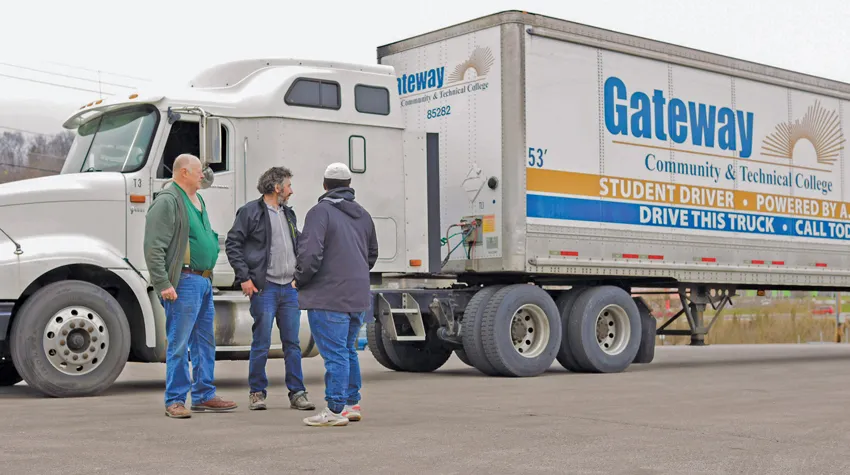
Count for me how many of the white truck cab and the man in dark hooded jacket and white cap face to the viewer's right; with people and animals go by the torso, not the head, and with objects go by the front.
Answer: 0

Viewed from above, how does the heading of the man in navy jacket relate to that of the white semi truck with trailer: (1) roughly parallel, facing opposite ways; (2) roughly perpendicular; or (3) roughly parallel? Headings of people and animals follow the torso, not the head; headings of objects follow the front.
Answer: roughly perpendicular

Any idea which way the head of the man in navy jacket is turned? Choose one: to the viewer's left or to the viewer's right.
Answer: to the viewer's right

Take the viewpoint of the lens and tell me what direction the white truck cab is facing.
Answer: facing the viewer and to the left of the viewer

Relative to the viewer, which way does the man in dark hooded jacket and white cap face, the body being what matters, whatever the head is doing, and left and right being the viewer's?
facing away from the viewer and to the left of the viewer

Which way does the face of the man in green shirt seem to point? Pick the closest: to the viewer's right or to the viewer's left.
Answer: to the viewer's right

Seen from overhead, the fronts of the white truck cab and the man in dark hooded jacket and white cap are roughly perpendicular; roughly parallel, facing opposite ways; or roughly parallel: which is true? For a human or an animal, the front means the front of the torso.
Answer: roughly perpendicular

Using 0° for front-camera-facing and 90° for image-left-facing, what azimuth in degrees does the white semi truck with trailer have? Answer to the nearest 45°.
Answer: approximately 45°

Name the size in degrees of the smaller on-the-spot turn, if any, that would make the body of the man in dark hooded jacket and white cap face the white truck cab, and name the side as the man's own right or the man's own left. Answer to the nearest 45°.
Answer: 0° — they already face it

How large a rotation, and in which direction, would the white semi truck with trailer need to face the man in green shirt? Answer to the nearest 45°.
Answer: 0° — it already faces them

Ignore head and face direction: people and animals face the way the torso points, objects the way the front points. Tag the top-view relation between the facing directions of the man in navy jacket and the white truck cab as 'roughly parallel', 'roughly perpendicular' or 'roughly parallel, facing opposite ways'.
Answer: roughly perpendicular

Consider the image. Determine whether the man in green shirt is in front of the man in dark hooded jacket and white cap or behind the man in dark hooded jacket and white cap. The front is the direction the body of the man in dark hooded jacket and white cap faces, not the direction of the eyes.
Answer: in front

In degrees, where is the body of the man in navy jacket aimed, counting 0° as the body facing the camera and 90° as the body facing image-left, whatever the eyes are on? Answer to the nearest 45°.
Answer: approximately 315°

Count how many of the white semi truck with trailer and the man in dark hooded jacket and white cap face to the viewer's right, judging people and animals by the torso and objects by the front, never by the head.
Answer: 0
